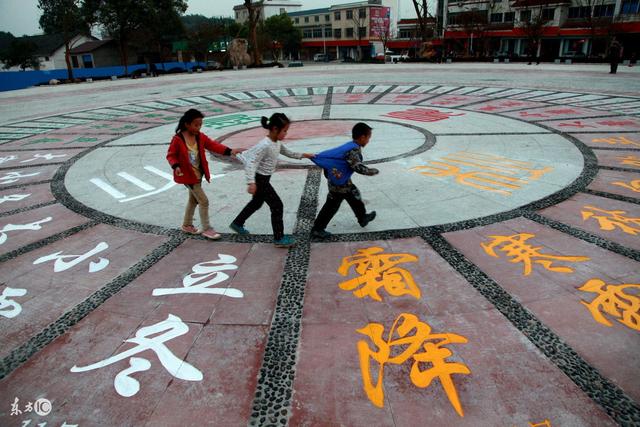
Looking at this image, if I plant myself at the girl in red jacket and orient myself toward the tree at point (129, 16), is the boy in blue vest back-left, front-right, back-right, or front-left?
back-right

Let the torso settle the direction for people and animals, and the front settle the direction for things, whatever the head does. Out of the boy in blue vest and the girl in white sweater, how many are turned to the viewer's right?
2

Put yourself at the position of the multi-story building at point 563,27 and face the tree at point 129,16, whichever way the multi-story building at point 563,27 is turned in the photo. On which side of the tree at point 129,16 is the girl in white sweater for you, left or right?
left

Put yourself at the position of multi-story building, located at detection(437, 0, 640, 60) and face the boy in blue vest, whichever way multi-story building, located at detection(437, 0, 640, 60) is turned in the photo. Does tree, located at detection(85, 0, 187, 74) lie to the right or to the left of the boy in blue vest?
right

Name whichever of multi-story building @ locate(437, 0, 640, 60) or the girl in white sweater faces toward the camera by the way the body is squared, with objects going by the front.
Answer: the multi-story building

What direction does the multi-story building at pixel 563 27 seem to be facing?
toward the camera

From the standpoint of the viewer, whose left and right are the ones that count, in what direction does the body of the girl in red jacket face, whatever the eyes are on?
facing the viewer and to the right of the viewer

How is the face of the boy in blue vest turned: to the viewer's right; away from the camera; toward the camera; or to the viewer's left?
to the viewer's right

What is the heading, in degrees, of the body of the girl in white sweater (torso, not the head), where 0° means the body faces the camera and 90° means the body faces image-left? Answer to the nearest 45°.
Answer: approximately 270°

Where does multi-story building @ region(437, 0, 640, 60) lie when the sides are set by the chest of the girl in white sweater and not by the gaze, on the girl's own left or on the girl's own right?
on the girl's own left

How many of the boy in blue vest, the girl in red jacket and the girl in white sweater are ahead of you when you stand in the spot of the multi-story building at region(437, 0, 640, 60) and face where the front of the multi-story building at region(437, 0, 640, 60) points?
3

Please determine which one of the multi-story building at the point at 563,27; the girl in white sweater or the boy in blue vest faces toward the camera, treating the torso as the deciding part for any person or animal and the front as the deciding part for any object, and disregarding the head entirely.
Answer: the multi-story building

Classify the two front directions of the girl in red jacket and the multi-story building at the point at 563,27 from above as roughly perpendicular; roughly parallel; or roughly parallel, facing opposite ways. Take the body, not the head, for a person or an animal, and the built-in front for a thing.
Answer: roughly perpendicular

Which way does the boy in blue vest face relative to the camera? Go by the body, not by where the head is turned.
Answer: to the viewer's right

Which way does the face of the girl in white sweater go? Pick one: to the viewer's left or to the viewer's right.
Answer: to the viewer's right

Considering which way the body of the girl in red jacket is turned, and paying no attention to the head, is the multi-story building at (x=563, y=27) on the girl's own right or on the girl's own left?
on the girl's own left

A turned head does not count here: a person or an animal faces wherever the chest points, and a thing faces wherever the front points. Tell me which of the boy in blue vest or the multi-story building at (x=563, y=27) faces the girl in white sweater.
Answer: the multi-story building

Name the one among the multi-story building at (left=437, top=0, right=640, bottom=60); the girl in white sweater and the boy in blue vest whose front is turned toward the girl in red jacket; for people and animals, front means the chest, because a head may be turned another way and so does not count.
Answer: the multi-story building

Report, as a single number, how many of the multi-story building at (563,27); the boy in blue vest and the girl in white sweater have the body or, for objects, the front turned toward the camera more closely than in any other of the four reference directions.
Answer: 1

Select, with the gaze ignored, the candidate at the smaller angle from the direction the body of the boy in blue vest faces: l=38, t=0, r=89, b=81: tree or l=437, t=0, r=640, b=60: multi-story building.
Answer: the multi-story building
